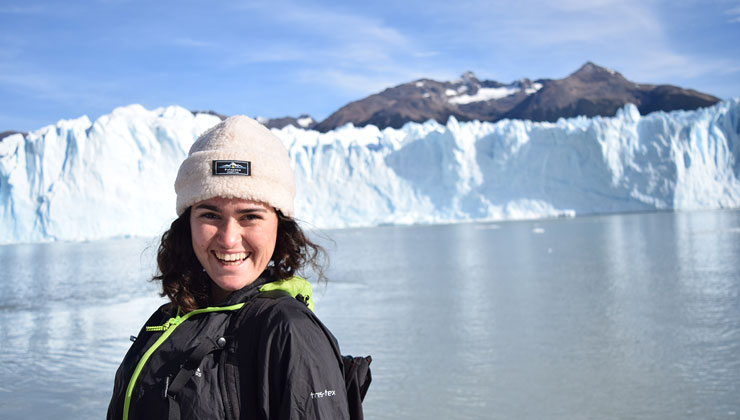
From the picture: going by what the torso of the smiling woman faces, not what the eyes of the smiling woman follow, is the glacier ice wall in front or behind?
behind

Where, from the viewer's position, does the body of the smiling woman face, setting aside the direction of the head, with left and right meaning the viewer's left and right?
facing the viewer and to the left of the viewer
